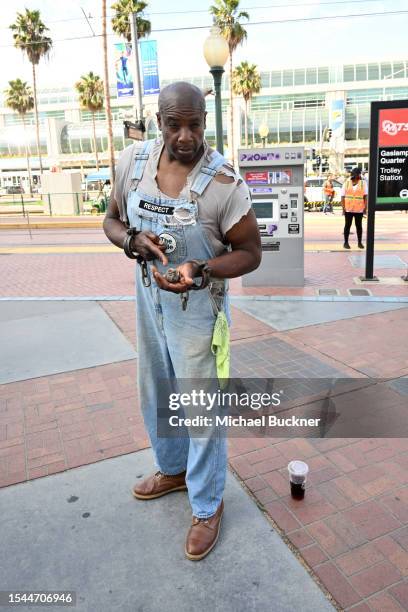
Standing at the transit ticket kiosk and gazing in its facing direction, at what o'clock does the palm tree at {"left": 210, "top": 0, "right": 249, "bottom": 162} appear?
The palm tree is roughly at 6 o'clock from the transit ticket kiosk.

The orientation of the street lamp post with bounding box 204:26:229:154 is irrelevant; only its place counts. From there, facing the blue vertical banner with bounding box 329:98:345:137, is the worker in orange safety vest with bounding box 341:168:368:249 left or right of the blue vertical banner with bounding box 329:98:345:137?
right

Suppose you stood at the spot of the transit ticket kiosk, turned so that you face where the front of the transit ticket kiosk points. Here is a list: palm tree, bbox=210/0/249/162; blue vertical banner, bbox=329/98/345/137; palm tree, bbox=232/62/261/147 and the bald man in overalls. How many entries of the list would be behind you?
3

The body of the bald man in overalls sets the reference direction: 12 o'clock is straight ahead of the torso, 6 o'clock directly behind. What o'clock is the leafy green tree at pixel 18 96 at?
The leafy green tree is roughly at 4 o'clock from the bald man in overalls.

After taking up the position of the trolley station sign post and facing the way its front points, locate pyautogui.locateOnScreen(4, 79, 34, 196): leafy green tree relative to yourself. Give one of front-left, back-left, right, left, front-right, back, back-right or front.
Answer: back-right

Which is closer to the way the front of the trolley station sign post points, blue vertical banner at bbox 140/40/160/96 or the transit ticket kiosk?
the transit ticket kiosk

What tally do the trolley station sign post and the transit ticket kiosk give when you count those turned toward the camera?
2

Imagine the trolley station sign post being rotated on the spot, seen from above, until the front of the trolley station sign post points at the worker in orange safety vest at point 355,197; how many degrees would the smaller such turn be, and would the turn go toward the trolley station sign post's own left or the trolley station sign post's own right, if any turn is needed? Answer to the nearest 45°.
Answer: approximately 180°

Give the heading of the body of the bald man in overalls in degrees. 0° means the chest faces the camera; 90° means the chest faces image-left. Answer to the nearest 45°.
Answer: approximately 45°

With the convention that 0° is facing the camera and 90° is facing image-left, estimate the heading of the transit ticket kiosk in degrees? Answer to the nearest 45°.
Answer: approximately 0°

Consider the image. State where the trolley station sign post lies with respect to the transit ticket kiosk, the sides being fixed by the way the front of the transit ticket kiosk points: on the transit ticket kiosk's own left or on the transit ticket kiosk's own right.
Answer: on the transit ticket kiosk's own left
